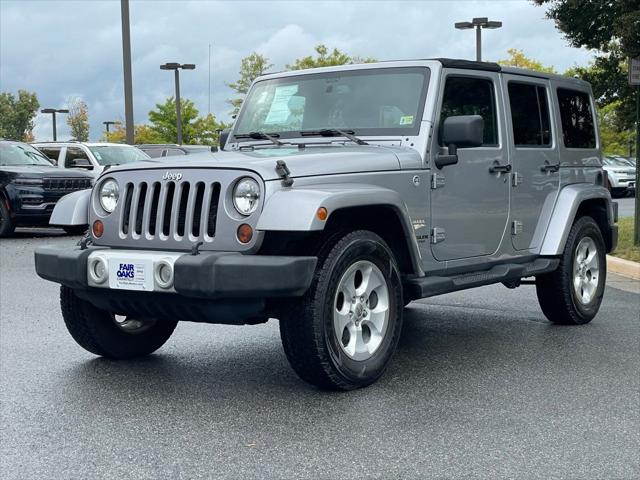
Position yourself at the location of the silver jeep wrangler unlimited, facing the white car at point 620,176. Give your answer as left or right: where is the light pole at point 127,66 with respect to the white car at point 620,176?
left

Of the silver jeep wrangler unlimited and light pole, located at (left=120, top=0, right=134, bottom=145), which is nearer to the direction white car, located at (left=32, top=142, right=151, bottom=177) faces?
the silver jeep wrangler unlimited

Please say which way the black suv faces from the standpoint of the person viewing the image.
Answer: facing the viewer and to the right of the viewer

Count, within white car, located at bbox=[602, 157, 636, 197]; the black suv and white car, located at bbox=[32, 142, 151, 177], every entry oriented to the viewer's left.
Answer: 0

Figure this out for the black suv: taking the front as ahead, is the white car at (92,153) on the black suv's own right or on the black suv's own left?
on the black suv's own left

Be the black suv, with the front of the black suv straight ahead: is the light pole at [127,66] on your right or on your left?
on your left

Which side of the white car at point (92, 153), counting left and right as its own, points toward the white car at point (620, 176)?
left

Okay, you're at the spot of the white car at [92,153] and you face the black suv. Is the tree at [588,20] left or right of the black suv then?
left

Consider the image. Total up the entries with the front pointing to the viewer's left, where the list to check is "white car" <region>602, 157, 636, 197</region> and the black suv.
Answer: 0

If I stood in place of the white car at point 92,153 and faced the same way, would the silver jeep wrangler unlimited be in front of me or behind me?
in front

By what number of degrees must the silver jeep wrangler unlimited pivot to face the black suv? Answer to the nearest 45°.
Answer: approximately 90° to its right

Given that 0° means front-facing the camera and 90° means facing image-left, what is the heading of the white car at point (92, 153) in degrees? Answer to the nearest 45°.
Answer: approximately 315°

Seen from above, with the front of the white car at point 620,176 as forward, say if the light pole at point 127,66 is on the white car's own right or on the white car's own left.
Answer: on the white car's own right

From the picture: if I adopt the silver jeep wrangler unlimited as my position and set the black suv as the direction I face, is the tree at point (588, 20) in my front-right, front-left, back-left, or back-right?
front-right
